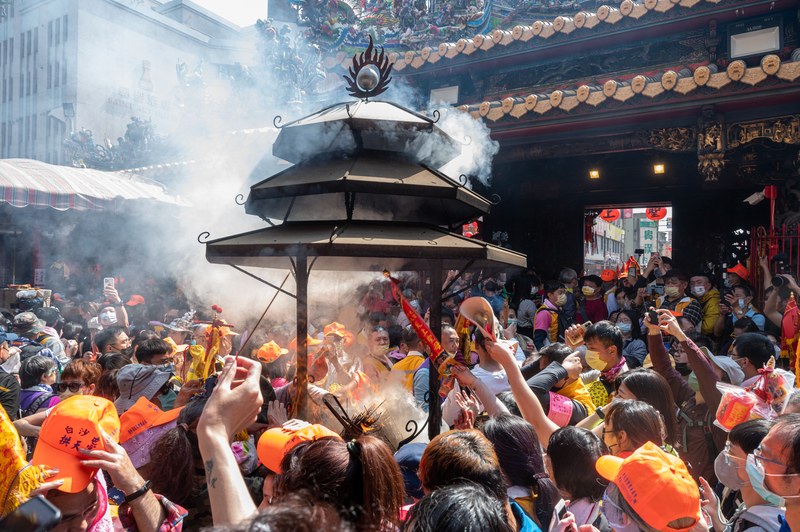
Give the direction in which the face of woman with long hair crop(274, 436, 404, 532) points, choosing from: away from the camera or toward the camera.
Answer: away from the camera

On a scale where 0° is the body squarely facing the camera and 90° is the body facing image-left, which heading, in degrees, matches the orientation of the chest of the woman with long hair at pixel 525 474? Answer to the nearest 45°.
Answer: approximately 135°

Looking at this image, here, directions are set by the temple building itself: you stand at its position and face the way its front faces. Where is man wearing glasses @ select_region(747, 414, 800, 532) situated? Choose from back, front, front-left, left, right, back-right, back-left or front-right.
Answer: front-left

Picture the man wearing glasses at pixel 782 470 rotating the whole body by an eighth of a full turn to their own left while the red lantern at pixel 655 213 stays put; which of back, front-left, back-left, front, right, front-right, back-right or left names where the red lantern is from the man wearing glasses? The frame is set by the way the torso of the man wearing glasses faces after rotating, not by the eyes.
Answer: back-right

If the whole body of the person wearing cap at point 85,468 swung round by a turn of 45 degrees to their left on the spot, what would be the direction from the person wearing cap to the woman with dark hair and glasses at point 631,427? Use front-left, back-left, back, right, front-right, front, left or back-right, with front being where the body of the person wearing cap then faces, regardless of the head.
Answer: left

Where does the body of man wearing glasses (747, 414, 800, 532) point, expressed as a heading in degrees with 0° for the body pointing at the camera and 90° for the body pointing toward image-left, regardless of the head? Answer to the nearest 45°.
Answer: approximately 90°

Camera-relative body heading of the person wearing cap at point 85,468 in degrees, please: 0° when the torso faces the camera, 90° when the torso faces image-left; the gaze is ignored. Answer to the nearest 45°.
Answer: approximately 45°

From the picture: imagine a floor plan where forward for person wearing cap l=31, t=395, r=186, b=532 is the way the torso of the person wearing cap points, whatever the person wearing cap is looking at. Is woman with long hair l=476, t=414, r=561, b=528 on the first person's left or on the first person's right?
on the first person's left

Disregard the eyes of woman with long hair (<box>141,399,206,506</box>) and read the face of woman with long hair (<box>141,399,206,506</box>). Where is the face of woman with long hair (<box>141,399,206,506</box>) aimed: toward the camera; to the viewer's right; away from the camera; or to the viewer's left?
away from the camera

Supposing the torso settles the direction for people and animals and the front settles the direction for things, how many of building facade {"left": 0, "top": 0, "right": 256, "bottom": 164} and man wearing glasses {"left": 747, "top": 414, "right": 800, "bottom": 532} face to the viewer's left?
1

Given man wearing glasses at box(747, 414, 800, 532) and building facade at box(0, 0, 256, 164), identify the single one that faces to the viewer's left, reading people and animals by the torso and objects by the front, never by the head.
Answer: the man wearing glasses

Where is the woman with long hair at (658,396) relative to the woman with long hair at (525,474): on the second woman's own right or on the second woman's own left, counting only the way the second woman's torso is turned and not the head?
on the second woman's own right

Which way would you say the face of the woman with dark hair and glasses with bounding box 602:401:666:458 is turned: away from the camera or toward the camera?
away from the camera

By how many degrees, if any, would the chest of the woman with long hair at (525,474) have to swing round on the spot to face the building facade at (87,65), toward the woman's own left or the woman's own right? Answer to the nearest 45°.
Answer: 0° — they already face it

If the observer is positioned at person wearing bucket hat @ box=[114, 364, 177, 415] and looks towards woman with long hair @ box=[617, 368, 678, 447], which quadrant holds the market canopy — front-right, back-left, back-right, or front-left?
back-left

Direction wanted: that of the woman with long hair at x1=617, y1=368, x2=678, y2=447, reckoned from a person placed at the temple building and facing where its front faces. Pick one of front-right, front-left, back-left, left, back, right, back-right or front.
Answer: front-left

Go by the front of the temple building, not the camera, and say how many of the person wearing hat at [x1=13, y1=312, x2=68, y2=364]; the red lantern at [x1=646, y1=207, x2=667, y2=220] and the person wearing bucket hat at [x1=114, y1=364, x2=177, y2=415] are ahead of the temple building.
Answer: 2
